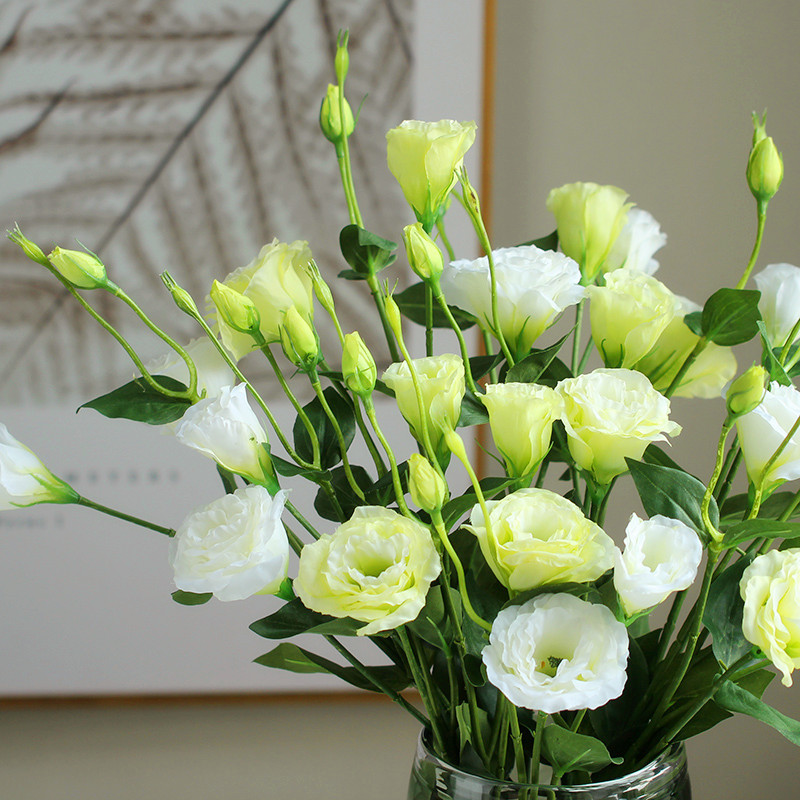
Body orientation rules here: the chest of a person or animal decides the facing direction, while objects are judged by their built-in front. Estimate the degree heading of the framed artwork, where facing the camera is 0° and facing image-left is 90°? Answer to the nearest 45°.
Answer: approximately 0°

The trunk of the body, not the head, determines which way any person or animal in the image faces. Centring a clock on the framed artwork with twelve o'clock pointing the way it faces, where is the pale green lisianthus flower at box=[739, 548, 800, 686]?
The pale green lisianthus flower is roughly at 11 o'clock from the framed artwork.

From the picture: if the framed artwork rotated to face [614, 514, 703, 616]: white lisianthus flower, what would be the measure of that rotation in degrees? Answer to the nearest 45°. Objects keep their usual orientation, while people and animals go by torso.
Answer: approximately 45° to its left

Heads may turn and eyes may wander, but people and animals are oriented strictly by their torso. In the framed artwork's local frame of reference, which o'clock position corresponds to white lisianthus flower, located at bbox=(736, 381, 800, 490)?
The white lisianthus flower is roughly at 11 o'clock from the framed artwork.
